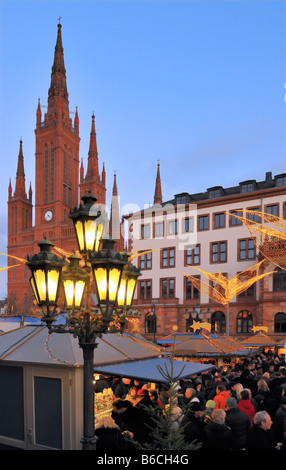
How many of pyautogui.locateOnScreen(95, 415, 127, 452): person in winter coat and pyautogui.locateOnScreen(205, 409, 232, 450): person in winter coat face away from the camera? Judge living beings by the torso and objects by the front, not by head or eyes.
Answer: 2

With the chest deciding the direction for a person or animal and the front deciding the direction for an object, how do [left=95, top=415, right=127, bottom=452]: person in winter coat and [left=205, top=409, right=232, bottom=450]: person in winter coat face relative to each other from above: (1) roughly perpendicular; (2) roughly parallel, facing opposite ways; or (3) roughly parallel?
roughly parallel

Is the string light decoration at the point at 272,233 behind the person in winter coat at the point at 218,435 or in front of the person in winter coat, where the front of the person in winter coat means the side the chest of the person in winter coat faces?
in front

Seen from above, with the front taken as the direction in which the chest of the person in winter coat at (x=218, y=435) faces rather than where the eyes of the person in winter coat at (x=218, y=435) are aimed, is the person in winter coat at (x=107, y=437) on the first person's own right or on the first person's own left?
on the first person's own left

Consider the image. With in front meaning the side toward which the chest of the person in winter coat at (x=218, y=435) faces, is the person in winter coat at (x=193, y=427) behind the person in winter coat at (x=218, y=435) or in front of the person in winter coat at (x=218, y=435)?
in front

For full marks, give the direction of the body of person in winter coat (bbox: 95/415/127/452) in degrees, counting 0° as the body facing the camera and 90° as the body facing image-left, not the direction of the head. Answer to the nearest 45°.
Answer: approximately 180°

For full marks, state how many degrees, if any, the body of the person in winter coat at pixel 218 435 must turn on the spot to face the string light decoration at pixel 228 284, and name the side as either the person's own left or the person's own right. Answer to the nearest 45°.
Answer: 0° — they already face it

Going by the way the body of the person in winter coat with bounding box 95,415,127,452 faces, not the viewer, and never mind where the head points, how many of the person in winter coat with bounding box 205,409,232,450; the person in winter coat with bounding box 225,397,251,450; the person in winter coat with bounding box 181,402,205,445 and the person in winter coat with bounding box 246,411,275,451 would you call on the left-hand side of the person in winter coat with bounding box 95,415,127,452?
0

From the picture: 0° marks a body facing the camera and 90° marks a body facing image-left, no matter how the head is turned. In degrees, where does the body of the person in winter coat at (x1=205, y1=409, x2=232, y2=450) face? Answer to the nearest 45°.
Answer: approximately 180°
